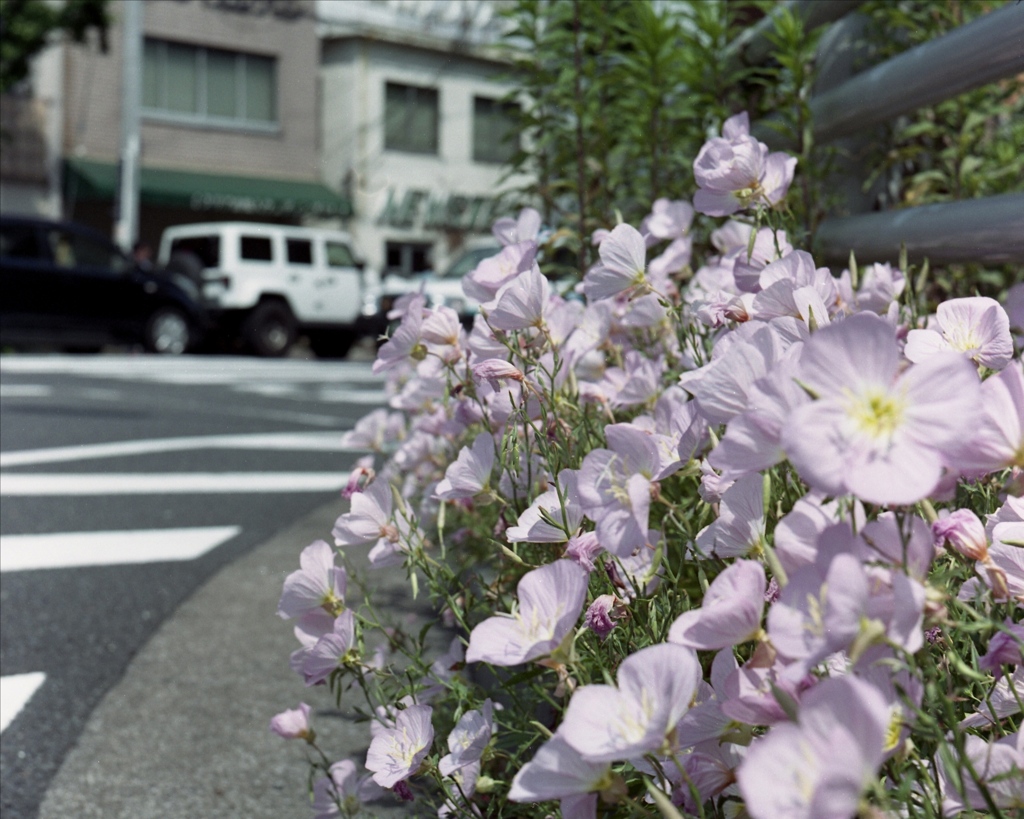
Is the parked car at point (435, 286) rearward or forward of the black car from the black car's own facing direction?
forward

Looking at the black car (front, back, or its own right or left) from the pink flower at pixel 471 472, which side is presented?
right

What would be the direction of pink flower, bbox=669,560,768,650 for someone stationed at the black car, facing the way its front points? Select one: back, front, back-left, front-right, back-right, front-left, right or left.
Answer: right

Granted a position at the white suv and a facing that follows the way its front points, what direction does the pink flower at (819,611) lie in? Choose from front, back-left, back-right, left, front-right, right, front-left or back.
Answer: back-right

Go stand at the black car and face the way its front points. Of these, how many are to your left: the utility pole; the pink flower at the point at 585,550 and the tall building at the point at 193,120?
2

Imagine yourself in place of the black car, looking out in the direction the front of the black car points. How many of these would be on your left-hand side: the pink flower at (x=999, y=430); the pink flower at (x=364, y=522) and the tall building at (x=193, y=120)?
1

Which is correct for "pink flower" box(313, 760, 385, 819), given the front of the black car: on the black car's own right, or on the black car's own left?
on the black car's own right

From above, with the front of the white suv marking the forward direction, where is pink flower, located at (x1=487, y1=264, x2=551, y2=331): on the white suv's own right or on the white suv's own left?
on the white suv's own right

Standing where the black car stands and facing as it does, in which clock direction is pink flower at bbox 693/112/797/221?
The pink flower is roughly at 3 o'clock from the black car.

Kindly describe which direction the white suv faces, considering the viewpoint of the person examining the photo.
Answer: facing away from the viewer and to the right of the viewer

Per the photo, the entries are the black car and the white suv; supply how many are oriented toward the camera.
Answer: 0

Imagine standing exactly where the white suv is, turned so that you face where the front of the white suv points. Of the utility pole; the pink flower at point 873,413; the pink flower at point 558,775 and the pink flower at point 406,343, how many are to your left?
1

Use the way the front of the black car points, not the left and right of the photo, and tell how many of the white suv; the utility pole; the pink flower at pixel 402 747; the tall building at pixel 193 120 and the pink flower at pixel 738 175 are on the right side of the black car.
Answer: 2

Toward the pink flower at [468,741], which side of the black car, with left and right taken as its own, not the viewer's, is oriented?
right

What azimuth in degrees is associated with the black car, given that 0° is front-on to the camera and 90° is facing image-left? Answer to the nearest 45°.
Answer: approximately 270°
